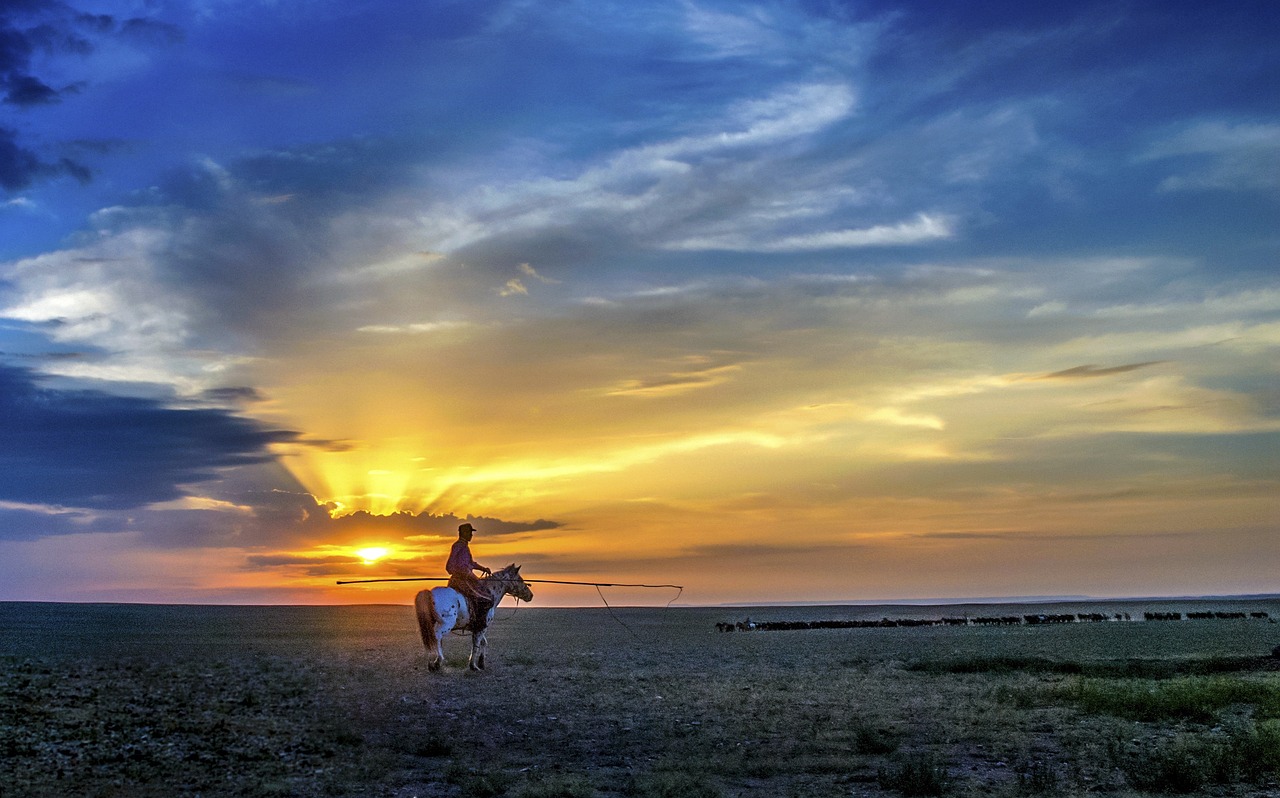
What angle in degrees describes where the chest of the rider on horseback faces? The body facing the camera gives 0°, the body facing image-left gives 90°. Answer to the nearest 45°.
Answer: approximately 270°
